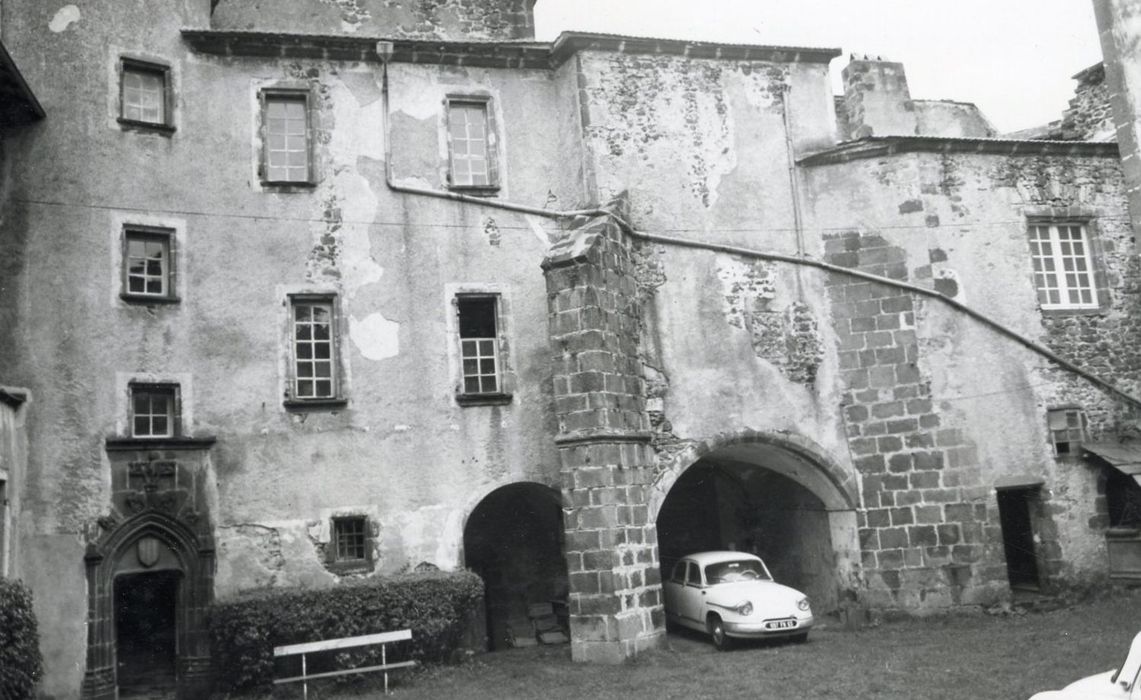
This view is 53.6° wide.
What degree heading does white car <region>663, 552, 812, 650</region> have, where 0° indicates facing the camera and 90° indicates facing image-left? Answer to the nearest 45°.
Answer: approximately 315°

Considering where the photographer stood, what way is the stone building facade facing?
facing the viewer

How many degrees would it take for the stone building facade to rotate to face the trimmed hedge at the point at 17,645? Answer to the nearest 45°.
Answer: approximately 45° to its right

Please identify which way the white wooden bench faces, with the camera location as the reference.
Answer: facing the viewer and to the right of the viewer

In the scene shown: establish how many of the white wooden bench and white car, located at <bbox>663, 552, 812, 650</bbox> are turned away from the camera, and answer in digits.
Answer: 0

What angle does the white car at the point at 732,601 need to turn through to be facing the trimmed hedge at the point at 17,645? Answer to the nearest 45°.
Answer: approximately 90° to its right
